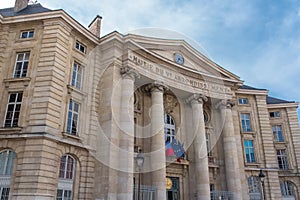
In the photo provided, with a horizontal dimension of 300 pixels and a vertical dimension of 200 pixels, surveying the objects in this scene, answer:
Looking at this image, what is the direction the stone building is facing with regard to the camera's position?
facing the viewer and to the right of the viewer
